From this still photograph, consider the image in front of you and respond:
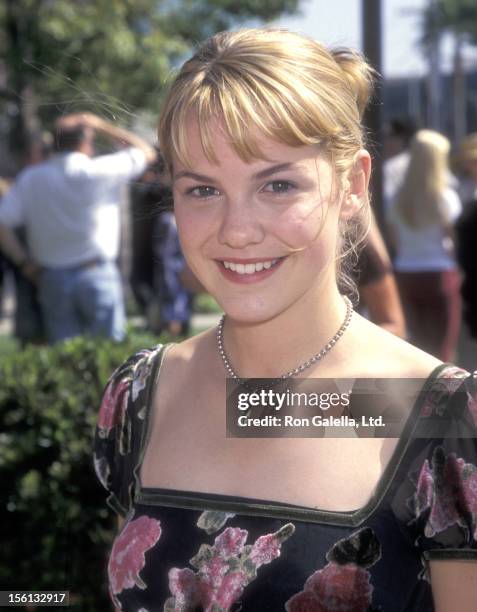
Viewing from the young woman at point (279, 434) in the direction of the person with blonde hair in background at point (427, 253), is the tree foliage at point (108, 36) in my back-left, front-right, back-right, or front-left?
front-left

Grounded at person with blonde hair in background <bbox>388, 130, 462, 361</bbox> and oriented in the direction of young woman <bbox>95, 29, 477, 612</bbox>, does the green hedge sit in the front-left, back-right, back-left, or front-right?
front-right

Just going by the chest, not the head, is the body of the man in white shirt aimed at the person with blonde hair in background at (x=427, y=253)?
no

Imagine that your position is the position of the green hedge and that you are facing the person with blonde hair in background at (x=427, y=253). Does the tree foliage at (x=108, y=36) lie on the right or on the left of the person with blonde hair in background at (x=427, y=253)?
left

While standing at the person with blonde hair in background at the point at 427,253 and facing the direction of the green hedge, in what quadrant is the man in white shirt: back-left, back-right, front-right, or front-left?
front-right

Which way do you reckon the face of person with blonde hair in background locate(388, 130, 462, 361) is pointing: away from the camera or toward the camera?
away from the camera

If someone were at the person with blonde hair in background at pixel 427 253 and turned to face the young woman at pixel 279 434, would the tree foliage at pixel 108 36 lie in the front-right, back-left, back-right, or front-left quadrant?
back-right

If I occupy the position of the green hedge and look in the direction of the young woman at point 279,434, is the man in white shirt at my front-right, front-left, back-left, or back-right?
back-left
